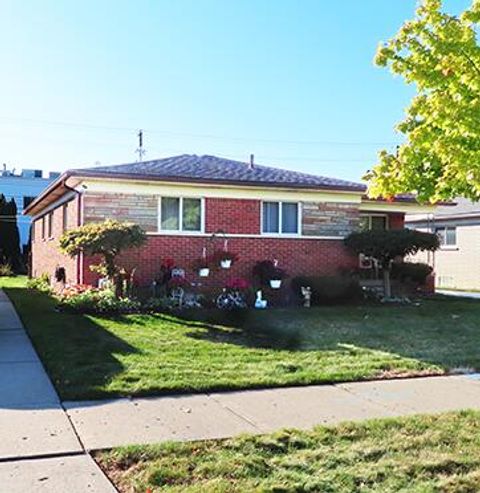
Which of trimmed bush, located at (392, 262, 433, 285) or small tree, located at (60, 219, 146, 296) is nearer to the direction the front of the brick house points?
the small tree

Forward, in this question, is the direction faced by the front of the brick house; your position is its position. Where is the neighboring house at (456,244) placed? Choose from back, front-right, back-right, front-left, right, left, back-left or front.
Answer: back-left

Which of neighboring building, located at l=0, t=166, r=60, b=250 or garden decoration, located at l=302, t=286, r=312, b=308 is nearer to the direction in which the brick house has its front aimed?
the garden decoration

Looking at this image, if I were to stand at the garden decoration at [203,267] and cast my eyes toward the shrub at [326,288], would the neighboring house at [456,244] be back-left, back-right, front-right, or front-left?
front-left

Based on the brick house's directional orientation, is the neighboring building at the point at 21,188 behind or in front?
behind

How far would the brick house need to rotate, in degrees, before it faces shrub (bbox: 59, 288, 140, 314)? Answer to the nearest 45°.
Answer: approximately 45° to its right

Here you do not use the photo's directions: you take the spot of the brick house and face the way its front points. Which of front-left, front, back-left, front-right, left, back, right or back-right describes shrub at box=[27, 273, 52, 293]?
back-right

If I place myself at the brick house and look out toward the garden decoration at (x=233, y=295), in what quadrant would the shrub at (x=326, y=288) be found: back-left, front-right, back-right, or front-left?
front-left

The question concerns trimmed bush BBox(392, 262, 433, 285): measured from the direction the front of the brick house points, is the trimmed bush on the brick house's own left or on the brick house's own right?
on the brick house's own left

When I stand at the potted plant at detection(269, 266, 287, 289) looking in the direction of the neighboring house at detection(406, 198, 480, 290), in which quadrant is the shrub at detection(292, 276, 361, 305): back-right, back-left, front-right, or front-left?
front-right
